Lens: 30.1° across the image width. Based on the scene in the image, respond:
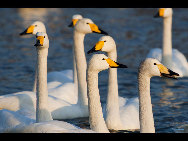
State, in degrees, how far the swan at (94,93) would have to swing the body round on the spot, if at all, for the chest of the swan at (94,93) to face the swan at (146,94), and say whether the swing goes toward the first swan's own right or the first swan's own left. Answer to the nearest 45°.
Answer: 0° — it already faces it

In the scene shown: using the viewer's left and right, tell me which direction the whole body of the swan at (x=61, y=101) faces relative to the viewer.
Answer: facing to the right of the viewer

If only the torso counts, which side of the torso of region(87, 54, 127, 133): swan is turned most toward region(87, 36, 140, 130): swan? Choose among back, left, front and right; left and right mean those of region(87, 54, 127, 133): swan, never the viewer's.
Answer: left

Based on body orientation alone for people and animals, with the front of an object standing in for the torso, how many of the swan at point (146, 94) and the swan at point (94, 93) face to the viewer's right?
2

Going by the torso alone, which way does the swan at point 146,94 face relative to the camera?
to the viewer's right

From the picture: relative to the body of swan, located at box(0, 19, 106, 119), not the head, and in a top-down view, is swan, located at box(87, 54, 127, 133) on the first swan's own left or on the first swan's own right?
on the first swan's own right

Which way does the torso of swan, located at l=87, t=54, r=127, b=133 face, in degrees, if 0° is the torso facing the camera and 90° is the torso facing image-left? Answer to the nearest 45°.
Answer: approximately 270°
